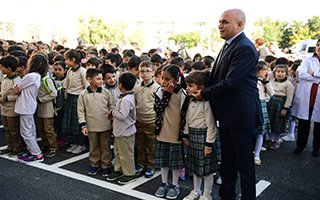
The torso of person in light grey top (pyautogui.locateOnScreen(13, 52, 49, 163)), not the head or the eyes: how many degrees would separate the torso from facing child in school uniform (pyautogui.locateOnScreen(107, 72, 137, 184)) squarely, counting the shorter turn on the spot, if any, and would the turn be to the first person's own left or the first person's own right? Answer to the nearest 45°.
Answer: approximately 135° to the first person's own left

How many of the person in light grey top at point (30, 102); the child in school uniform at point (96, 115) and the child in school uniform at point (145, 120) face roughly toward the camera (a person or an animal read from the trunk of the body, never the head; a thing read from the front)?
2

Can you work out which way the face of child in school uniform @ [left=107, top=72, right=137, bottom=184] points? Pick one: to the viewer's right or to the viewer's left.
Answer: to the viewer's left

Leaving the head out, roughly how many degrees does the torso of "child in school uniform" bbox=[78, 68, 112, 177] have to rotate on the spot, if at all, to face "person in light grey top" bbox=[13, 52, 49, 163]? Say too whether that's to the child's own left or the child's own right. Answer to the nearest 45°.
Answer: approximately 135° to the child's own right

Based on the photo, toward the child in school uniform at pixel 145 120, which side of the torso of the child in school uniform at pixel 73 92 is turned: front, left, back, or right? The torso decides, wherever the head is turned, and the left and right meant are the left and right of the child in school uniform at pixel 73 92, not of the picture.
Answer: left

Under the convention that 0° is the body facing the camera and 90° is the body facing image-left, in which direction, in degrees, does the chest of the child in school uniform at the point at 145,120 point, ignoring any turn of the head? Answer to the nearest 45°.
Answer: approximately 0°

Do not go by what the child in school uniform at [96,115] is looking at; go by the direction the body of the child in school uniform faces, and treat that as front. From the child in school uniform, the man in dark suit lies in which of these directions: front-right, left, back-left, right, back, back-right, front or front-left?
front-left

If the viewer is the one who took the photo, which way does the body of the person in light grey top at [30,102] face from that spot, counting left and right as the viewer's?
facing to the left of the viewer
